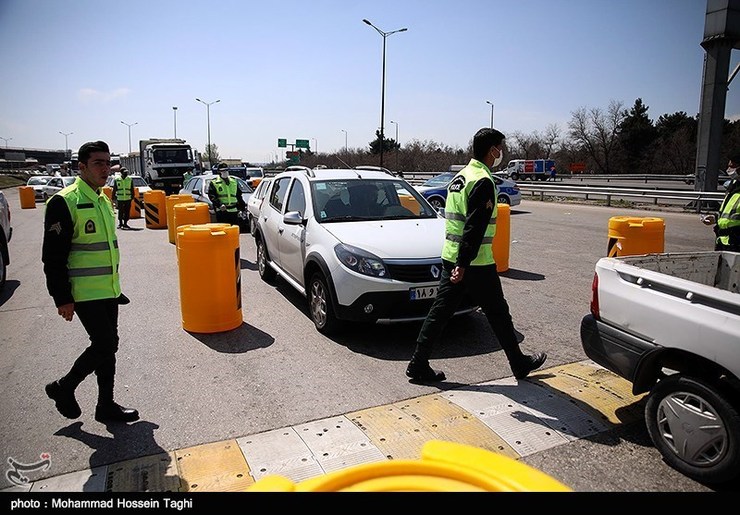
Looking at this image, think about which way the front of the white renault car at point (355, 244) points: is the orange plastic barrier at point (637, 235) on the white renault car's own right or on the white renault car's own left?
on the white renault car's own left

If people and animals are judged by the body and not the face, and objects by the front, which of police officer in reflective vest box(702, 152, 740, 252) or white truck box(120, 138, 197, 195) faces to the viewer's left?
the police officer in reflective vest

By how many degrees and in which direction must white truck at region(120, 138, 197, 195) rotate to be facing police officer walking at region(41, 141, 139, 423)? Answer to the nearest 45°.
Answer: approximately 45° to its right

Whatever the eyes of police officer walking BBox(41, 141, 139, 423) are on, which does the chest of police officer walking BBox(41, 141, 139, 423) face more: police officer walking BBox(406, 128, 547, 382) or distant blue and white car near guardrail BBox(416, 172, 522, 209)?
the police officer walking

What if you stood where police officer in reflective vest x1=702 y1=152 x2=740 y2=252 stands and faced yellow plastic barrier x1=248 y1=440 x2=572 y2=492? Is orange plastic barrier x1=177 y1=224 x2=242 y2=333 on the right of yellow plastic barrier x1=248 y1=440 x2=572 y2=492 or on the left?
right

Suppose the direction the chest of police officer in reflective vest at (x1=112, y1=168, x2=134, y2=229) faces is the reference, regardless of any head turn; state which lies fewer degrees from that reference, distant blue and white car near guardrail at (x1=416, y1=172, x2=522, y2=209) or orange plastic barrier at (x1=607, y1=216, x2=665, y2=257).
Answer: the orange plastic barrier

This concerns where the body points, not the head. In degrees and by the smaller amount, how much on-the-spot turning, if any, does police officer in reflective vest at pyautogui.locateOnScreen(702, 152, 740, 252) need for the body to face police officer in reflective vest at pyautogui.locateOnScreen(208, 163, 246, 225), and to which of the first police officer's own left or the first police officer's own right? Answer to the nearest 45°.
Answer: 0° — they already face them

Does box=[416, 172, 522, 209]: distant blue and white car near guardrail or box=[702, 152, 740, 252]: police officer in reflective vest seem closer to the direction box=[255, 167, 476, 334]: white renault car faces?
the police officer in reflective vest
